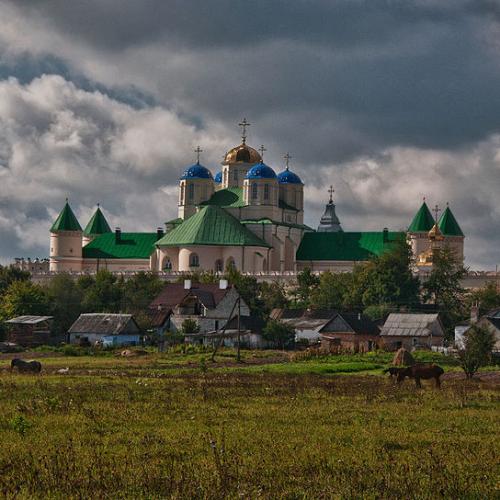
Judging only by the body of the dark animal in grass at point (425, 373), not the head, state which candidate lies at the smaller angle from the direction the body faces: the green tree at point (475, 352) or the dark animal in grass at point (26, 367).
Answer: the dark animal in grass

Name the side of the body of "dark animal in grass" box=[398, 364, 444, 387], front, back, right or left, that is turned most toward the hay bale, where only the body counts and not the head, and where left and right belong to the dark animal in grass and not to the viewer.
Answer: right

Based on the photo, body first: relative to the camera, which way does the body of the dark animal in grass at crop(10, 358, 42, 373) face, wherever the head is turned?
to the viewer's left

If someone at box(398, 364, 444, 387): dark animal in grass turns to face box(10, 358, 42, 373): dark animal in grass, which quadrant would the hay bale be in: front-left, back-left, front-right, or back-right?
front-right

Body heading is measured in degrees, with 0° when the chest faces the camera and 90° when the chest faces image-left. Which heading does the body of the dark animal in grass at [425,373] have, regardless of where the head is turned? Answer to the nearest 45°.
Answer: approximately 90°

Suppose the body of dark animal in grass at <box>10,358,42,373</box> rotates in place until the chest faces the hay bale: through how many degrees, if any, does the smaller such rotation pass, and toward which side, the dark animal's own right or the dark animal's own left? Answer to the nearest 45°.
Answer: approximately 180°

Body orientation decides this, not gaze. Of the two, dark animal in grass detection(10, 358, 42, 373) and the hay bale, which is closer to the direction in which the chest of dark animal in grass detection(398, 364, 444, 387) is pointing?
the dark animal in grass

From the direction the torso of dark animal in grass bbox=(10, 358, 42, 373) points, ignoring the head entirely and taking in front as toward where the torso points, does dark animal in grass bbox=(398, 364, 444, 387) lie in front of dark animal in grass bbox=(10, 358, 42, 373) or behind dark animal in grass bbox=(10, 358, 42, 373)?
behind

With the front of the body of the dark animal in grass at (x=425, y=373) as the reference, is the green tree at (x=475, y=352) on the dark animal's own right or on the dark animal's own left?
on the dark animal's own right
